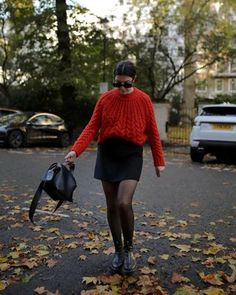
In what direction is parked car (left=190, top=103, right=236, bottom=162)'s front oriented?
away from the camera

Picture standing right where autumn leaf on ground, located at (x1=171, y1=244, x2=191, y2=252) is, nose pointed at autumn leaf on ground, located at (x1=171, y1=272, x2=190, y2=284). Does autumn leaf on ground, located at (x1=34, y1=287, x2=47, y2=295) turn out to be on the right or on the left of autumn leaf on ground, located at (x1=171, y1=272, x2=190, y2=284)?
right

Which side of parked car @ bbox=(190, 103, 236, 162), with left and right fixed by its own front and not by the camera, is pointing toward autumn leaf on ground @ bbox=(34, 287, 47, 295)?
back

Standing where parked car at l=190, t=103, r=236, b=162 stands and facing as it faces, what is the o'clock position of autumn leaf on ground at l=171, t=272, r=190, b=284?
The autumn leaf on ground is roughly at 6 o'clock from the parked car.

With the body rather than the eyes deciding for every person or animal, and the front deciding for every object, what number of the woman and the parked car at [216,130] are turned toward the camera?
1

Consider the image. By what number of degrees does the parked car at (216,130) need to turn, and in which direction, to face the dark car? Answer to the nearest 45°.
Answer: approximately 45° to its left

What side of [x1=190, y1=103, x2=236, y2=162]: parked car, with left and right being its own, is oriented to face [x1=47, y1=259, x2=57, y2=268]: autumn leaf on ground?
back

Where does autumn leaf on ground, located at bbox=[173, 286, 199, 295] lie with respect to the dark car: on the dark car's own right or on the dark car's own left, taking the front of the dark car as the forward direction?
on the dark car's own left
